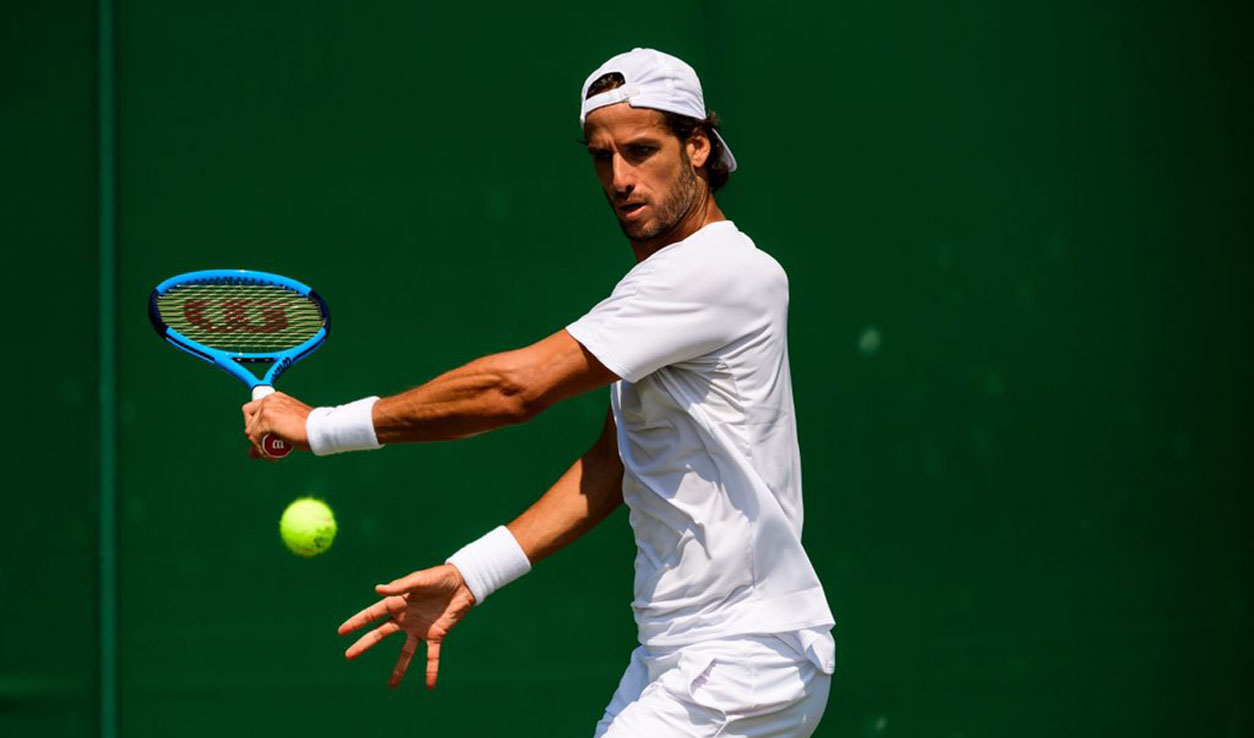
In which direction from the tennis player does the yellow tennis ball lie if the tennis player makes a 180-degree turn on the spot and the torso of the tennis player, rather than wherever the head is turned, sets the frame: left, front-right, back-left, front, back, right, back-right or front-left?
back-left

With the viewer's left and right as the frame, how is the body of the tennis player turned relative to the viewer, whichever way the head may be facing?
facing to the left of the viewer

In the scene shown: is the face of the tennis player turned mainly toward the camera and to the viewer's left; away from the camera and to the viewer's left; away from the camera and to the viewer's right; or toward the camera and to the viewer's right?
toward the camera and to the viewer's left
